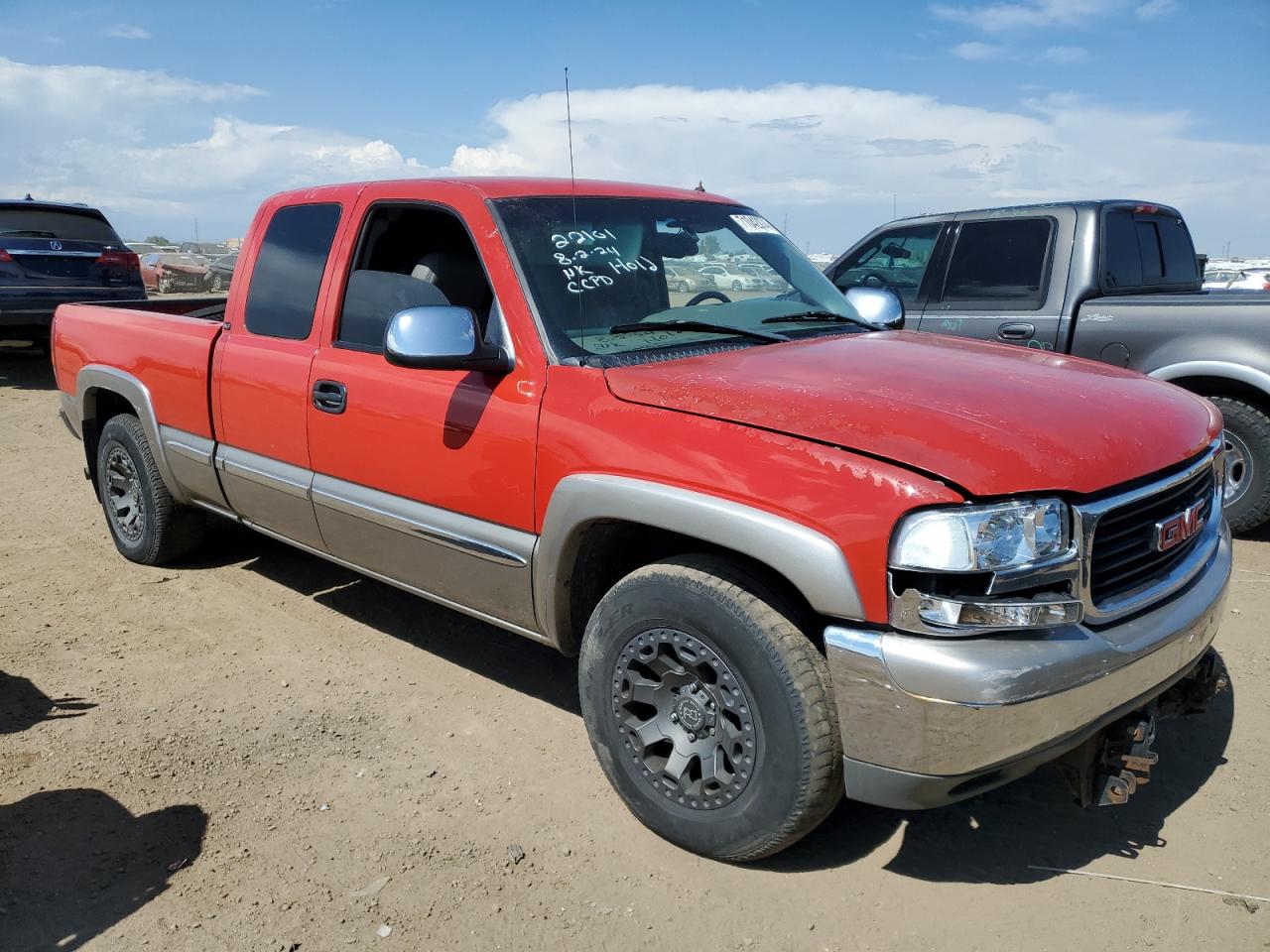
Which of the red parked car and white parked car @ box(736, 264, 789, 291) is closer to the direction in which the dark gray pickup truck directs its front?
the red parked car

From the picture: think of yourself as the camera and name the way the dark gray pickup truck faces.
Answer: facing away from the viewer and to the left of the viewer

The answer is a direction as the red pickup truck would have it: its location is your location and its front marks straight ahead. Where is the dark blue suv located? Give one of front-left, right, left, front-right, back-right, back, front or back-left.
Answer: back

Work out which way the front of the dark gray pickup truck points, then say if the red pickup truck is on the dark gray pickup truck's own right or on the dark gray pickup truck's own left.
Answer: on the dark gray pickup truck's own left

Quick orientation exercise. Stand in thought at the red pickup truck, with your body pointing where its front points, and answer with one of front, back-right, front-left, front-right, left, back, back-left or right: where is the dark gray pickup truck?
left

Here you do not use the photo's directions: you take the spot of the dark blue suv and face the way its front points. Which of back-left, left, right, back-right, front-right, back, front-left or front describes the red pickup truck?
back

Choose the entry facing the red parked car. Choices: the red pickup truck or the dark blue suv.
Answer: the dark blue suv

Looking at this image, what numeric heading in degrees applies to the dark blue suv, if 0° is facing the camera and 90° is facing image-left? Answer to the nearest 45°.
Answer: approximately 180°

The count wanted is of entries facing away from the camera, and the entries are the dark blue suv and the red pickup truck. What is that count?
1

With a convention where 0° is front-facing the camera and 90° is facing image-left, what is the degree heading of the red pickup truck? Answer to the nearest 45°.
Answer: approximately 315°

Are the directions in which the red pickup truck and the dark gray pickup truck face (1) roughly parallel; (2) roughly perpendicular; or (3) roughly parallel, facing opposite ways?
roughly parallel, facing opposite ways

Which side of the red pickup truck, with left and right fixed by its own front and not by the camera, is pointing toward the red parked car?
back
